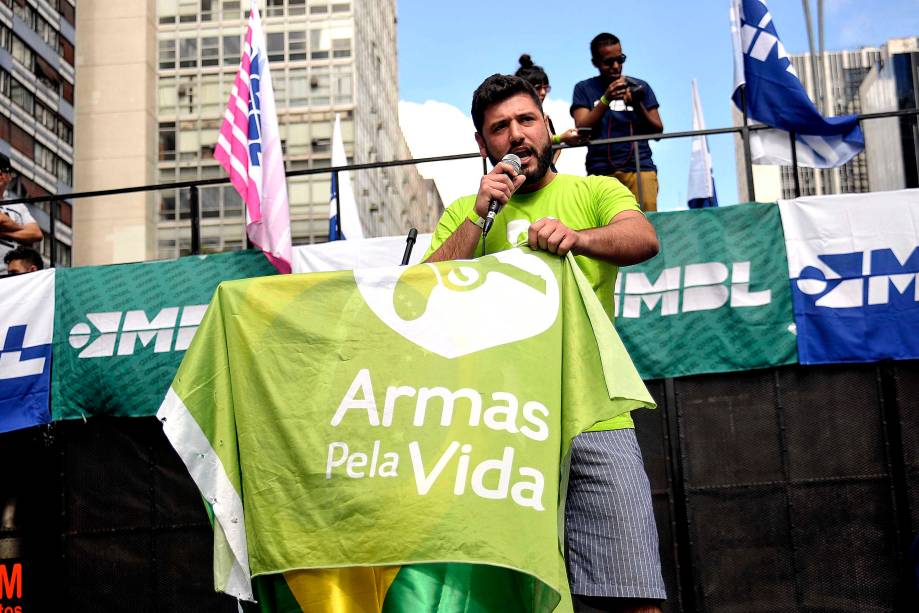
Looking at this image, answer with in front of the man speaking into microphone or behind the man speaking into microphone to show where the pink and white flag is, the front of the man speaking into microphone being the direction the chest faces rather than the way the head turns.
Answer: behind

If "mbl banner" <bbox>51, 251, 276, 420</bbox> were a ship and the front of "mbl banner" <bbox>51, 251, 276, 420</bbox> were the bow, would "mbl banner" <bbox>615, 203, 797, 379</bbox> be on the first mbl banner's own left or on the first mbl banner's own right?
on the first mbl banner's own left

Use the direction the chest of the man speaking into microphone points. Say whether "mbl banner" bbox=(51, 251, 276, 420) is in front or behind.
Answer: behind

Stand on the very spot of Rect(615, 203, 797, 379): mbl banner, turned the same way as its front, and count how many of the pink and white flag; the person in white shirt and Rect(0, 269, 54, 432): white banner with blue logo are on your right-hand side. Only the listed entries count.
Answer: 3

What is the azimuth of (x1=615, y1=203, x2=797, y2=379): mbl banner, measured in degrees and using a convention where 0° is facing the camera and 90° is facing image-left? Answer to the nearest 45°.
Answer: approximately 0°

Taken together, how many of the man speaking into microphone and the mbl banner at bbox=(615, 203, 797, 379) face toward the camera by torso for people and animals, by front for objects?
2

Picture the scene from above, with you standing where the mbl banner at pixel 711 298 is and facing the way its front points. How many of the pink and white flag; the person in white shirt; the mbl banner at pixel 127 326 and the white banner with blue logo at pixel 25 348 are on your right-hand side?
4

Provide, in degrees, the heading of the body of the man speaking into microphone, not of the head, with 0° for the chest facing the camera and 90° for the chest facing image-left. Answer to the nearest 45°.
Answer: approximately 0°
